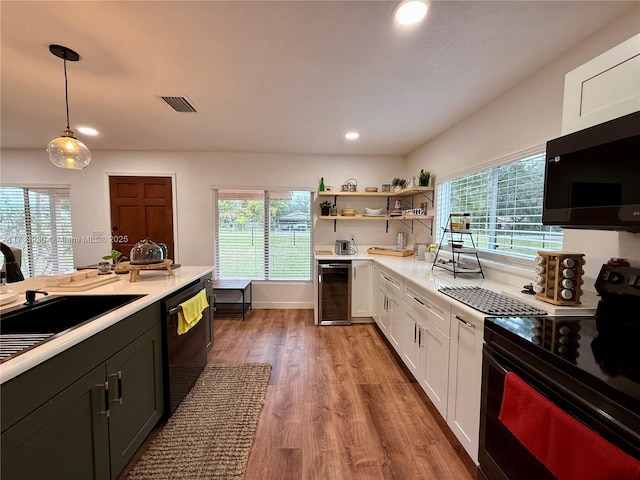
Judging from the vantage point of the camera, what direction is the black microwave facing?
facing the viewer and to the left of the viewer

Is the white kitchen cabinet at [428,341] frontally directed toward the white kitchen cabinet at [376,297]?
no

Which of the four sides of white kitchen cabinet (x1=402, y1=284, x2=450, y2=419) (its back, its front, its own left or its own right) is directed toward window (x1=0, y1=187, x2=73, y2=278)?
front

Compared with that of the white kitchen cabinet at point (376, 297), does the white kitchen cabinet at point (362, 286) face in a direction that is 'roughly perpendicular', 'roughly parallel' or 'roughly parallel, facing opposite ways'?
roughly perpendicular

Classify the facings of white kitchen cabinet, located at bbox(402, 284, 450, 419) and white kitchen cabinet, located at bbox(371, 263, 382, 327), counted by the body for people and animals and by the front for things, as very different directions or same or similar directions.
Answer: same or similar directions

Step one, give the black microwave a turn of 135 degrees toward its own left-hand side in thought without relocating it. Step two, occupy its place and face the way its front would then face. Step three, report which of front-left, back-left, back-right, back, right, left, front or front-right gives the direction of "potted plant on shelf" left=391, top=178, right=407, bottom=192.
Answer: back-left

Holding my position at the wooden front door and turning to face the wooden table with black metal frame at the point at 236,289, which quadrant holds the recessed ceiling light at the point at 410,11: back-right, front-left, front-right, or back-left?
front-right

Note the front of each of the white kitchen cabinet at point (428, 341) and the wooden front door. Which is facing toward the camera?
the wooden front door

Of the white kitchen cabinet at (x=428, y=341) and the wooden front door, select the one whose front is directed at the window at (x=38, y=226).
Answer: the white kitchen cabinet

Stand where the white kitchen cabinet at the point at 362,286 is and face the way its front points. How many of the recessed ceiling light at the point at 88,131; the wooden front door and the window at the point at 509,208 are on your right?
2

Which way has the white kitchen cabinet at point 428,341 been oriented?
to the viewer's left

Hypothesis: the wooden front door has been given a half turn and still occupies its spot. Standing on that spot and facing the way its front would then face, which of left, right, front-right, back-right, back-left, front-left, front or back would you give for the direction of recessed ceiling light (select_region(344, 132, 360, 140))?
back-right

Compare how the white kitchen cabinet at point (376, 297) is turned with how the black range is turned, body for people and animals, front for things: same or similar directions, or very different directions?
same or similar directions

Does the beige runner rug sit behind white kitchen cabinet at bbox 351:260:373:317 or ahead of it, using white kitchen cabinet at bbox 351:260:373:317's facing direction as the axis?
ahead

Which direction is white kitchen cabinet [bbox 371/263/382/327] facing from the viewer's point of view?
to the viewer's left

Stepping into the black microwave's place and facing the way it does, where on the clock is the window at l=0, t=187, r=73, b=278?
The window is roughly at 1 o'clock from the black microwave.

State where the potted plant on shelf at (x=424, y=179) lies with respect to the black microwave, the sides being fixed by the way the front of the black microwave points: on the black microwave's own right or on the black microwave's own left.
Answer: on the black microwave's own right

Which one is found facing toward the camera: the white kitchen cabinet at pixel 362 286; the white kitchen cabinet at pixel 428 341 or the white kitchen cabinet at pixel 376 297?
the white kitchen cabinet at pixel 362 286

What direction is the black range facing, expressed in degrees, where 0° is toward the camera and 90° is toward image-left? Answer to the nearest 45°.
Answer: approximately 45°

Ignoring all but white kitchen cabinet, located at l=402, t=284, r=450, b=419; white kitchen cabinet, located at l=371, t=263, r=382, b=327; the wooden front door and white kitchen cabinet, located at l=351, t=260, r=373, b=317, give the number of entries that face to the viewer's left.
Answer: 2

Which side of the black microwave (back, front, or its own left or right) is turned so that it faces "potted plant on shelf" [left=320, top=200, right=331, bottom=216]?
right

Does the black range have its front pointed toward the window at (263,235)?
no

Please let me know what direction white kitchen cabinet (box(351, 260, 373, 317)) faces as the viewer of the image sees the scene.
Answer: facing the viewer
